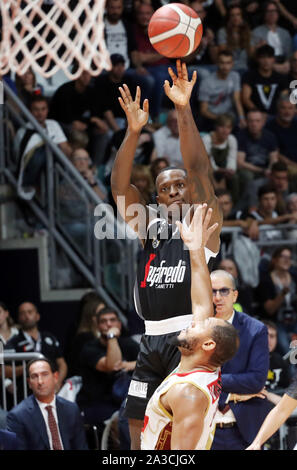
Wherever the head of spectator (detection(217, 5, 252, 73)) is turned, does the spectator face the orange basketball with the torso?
yes

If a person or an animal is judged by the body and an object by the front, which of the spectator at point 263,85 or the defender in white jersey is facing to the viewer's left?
the defender in white jersey

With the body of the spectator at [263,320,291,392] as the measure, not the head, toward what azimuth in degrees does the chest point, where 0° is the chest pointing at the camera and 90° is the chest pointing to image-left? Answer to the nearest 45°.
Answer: approximately 0°

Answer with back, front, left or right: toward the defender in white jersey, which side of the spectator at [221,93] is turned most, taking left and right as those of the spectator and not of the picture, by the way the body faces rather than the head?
front

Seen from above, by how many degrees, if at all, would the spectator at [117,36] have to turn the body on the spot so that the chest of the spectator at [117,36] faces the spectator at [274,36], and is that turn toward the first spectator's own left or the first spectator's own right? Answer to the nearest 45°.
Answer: approximately 90° to the first spectator's own left

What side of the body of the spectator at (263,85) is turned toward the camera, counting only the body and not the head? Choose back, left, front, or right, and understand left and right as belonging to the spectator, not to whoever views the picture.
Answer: front

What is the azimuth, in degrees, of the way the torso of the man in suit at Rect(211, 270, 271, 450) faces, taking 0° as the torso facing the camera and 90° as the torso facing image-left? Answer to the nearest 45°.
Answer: approximately 45°

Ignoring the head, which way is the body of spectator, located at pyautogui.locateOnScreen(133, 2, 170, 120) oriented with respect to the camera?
toward the camera
